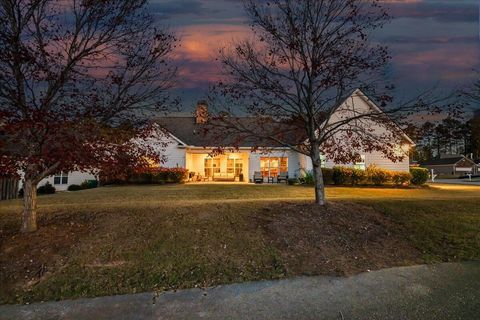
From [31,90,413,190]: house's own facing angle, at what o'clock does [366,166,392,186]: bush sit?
The bush is roughly at 10 o'clock from the house.

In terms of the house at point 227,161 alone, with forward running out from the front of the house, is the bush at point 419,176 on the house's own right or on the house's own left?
on the house's own left

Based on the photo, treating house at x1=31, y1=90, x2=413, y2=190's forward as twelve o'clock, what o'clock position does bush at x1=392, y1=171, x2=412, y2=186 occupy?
The bush is roughly at 10 o'clock from the house.

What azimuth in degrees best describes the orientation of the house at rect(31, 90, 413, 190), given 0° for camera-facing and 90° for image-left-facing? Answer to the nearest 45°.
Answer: approximately 0°

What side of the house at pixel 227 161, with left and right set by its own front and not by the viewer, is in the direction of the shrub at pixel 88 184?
right

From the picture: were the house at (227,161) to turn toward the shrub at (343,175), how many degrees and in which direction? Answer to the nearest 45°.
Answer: approximately 45° to its left

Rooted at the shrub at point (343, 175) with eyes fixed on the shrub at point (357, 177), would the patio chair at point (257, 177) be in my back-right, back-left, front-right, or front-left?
back-left
